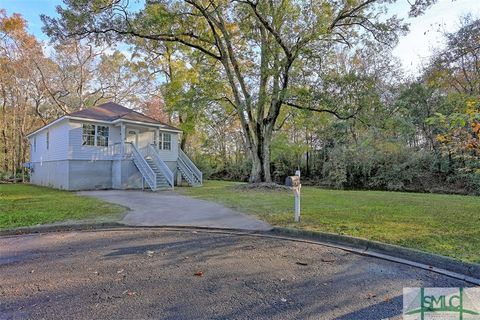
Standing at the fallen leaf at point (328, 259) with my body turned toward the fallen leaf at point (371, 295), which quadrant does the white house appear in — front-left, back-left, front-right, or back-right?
back-right

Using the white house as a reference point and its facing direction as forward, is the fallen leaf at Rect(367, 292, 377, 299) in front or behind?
in front

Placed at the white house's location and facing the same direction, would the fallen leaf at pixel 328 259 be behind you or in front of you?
in front

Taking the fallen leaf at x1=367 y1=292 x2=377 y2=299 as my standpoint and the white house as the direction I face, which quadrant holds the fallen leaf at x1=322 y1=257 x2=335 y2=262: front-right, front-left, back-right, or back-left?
front-right

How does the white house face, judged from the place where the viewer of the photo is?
facing the viewer and to the right of the viewer
